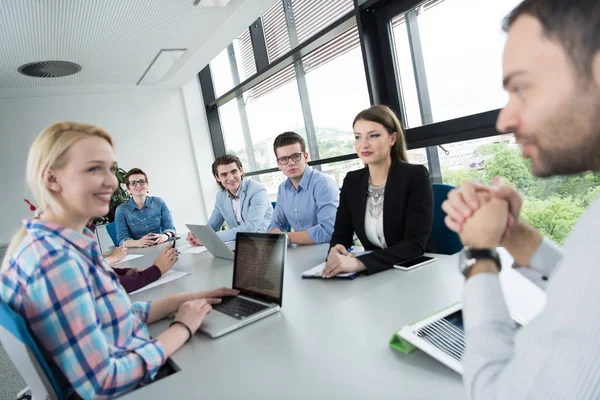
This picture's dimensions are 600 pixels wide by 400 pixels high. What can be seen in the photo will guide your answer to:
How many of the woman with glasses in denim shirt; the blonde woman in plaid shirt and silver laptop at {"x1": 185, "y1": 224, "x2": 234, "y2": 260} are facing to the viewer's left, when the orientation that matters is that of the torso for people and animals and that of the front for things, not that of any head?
0

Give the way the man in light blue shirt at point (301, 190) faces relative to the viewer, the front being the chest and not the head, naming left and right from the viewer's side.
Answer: facing the viewer and to the left of the viewer

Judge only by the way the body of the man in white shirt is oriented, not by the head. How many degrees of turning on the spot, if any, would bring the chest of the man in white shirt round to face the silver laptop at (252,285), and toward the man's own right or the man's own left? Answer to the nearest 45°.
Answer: approximately 45° to the man's own right

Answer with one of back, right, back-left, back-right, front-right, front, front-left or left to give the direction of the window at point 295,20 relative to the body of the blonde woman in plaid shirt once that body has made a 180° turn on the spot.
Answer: back-right

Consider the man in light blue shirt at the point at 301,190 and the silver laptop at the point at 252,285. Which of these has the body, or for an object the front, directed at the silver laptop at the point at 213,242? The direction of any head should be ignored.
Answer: the man in light blue shirt

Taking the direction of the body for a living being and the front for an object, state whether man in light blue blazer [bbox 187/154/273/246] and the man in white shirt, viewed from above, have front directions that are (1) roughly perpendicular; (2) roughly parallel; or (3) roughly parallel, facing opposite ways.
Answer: roughly perpendicular

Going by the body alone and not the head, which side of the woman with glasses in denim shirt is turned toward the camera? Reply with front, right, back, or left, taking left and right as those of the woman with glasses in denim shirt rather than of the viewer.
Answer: front

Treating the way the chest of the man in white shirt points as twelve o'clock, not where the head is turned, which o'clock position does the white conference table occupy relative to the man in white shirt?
The white conference table is roughly at 1 o'clock from the man in white shirt.

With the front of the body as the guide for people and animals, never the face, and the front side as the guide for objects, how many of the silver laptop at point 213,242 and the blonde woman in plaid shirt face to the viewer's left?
0

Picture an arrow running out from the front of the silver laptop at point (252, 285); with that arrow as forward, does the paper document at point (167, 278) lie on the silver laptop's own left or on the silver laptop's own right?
on the silver laptop's own right

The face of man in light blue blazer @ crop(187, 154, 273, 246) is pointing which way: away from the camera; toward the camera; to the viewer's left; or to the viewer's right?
toward the camera

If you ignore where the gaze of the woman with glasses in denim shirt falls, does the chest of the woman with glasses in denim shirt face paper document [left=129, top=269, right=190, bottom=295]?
yes

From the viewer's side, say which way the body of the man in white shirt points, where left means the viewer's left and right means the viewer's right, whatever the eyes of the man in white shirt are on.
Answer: facing to the left of the viewer

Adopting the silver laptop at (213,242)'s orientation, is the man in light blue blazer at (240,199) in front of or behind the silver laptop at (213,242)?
in front

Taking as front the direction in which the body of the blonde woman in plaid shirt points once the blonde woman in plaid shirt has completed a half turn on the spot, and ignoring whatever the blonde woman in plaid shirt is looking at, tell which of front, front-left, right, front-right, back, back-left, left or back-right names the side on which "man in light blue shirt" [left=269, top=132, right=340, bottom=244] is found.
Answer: back-right

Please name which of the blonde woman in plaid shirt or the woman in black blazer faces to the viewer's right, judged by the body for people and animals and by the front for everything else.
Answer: the blonde woman in plaid shirt

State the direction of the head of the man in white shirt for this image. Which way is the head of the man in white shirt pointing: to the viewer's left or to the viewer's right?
to the viewer's left

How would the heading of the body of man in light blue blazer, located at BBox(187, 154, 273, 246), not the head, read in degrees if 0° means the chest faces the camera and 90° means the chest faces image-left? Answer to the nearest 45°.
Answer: approximately 45°

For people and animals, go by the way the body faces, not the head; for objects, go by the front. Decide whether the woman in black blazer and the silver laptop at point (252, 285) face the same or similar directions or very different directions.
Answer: same or similar directions
